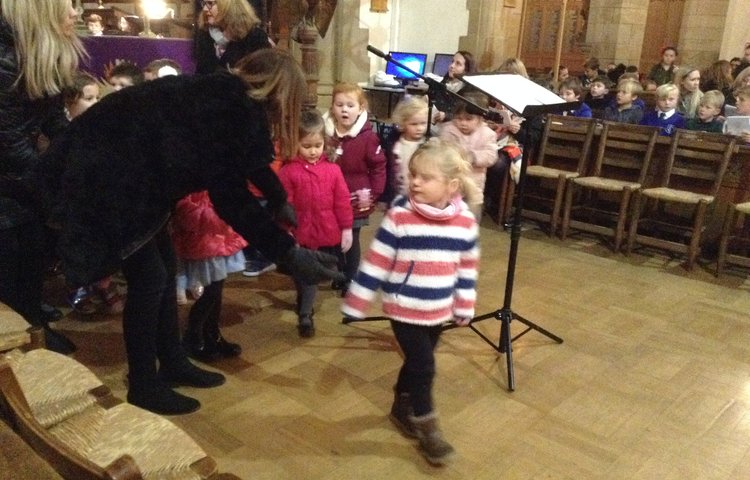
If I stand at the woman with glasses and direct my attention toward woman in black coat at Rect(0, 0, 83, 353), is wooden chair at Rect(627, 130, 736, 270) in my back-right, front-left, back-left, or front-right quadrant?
back-left

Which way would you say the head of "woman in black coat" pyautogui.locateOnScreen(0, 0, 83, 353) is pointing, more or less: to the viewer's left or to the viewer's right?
to the viewer's right

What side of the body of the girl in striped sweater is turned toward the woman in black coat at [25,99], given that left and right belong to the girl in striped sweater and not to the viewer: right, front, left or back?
right

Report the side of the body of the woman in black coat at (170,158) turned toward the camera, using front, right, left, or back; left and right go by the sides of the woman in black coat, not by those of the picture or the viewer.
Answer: right

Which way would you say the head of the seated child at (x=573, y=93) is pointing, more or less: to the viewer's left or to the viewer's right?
to the viewer's left

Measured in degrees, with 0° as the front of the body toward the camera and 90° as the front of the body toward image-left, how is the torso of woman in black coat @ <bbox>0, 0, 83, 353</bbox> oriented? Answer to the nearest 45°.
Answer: approximately 270°

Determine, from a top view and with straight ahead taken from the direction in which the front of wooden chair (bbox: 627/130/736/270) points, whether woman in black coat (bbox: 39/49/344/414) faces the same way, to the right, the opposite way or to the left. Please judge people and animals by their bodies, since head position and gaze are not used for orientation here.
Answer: the opposite way

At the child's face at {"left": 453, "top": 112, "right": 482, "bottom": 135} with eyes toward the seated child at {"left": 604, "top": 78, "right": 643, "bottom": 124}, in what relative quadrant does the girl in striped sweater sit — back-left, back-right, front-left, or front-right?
back-right

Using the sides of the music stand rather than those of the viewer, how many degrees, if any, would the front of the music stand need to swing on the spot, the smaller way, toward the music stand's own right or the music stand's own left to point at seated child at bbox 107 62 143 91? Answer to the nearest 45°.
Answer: approximately 135° to the music stand's own right

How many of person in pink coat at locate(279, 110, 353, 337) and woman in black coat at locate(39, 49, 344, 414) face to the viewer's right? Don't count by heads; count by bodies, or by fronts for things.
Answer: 1
